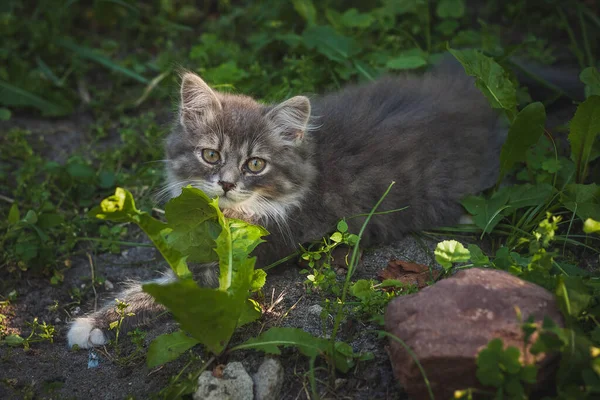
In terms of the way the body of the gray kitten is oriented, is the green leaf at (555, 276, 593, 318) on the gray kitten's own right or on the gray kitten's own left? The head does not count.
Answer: on the gray kitten's own left

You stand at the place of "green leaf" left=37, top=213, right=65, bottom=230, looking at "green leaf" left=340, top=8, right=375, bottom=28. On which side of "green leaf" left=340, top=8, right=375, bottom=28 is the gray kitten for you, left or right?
right

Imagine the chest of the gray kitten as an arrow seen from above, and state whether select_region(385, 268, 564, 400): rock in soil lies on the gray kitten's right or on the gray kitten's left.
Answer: on the gray kitten's left

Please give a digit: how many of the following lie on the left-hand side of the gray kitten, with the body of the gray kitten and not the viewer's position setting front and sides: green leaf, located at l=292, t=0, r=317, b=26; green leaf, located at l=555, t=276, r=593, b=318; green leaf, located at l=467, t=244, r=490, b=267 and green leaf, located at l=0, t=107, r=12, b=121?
2

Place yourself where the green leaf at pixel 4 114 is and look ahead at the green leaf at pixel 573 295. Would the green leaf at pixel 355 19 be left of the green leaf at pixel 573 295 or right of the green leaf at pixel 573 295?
left

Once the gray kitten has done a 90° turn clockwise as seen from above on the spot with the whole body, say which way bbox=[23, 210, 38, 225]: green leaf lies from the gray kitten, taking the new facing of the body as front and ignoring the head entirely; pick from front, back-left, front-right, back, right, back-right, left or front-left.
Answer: front-left

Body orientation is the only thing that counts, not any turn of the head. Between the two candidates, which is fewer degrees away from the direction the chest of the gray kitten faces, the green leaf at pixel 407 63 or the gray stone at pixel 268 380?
the gray stone

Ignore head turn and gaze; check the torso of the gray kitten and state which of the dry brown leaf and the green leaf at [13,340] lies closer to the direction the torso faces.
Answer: the green leaf

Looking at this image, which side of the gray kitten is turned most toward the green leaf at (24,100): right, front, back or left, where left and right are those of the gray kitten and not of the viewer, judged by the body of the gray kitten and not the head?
right

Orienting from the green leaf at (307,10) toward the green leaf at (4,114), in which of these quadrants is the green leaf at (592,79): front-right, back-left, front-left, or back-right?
back-left

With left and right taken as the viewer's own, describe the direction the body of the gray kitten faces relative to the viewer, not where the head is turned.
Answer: facing the viewer and to the left of the viewer

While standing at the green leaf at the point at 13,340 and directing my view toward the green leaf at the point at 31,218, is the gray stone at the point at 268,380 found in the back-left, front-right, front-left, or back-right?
back-right

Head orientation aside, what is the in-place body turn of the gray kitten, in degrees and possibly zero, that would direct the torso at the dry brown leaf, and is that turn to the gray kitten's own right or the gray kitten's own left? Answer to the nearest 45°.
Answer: approximately 90° to the gray kitten's own left

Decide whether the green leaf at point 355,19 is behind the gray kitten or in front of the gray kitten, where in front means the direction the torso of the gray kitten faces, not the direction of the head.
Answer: behind
